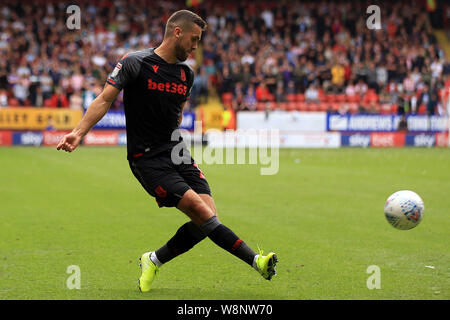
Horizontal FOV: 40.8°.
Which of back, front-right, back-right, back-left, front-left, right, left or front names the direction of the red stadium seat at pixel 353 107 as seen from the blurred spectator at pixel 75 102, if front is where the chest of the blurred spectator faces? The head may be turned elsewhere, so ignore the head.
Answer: left

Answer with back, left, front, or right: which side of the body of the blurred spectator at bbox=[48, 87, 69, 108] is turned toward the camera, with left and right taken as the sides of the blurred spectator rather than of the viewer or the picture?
front

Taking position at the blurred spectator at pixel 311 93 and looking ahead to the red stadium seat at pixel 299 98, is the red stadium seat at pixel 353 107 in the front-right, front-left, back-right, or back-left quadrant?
back-left

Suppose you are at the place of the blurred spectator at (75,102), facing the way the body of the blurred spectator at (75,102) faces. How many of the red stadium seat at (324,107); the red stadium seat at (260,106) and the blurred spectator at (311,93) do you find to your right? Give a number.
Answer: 0

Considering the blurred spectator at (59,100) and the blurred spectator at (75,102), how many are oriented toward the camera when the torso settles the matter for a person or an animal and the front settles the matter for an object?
2

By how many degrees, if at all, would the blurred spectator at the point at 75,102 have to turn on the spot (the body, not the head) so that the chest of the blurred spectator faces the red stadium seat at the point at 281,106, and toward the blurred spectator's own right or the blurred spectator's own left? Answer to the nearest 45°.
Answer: approximately 90° to the blurred spectator's own left

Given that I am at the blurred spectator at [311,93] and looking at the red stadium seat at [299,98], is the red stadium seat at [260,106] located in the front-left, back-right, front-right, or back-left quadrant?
front-left

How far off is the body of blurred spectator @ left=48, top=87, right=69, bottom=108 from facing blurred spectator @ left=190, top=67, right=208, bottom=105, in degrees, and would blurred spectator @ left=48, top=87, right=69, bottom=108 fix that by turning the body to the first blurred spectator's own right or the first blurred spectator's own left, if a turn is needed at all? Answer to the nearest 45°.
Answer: approximately 90° to the first blurred spectator's own left

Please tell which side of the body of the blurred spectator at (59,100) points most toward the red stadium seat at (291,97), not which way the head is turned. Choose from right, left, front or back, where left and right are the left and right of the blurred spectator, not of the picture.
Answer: left

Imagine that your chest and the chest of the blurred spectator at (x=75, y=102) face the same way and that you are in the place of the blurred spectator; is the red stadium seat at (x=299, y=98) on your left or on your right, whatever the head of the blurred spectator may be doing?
on your left

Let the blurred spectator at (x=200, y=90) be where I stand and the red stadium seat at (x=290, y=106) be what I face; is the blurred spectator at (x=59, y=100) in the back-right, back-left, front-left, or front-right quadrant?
back-right

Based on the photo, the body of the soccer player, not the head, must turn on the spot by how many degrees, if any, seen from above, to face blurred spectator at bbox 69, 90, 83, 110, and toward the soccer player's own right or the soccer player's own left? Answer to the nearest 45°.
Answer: approximately 135° to the soccer player's own left

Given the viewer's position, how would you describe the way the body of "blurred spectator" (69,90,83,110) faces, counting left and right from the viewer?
facing the viewer
